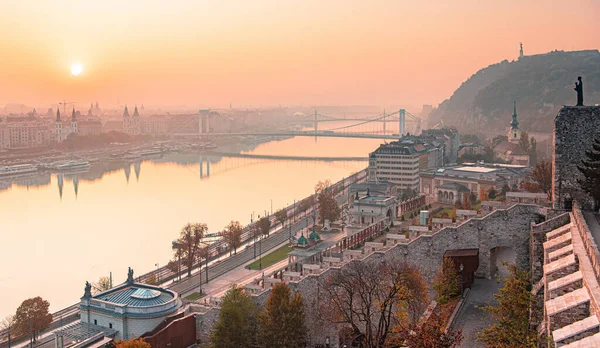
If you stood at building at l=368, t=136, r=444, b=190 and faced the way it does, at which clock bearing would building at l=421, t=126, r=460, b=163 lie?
building at l=421, t=126, r=460, b=163 is roughly at 5 o'clock from building at l=368, t=136, r=444, b=190.

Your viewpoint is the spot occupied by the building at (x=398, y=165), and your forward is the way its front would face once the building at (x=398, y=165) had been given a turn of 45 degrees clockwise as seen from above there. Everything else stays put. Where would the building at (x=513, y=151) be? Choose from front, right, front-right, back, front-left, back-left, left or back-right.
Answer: back-right

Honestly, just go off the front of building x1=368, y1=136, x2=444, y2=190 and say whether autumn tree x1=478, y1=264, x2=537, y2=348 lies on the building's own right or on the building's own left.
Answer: on the building's own left

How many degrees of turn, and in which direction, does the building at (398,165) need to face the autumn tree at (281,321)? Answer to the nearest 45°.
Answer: approximately 45° to its left

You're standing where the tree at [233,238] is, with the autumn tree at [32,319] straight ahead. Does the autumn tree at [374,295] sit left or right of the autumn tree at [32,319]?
left

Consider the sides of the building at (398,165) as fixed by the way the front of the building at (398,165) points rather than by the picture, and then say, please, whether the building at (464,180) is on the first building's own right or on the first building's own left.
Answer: on the first building's own left

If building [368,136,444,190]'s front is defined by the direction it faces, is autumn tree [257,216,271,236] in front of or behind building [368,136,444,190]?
in front

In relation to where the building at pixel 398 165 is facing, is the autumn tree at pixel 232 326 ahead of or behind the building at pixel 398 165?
ahead

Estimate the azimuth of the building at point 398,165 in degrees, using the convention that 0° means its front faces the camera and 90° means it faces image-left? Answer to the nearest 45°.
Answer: approximately 45°

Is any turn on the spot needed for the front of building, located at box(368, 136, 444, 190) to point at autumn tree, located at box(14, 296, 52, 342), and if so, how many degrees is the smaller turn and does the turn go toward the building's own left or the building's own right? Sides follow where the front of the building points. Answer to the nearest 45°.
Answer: approximately 45° to the building's own left

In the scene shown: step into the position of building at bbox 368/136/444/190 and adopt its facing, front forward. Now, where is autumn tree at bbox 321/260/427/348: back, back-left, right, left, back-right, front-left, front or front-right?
front-left

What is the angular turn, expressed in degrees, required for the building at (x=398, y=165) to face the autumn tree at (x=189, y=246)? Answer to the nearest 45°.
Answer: approximately 45° to its left
